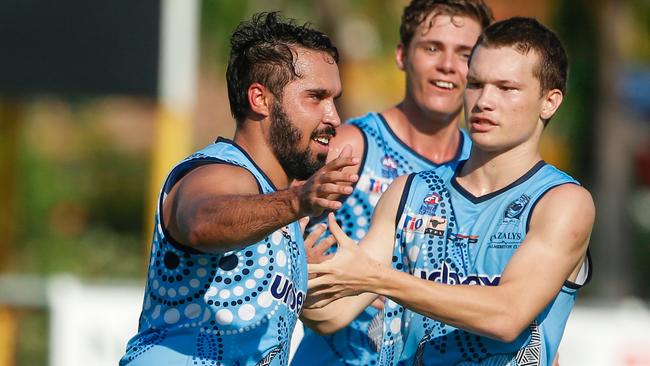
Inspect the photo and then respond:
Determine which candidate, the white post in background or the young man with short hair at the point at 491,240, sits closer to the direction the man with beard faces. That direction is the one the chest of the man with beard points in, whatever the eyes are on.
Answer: the young man with short hair

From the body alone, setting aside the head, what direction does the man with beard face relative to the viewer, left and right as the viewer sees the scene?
facing the viewer and to the right of the viewer

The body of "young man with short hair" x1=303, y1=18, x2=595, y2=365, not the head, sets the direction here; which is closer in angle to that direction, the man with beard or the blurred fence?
the man with beard

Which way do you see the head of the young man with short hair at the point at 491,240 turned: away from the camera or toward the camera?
toward the camera

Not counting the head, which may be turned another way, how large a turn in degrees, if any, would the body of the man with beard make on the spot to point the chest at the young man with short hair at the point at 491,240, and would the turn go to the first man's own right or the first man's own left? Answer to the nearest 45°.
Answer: approximately 45° to the first man's own left

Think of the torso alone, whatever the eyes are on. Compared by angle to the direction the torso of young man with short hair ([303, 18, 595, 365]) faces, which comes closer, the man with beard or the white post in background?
the man with beard

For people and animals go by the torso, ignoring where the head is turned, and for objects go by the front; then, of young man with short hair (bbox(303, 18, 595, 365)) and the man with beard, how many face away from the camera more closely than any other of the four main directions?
0

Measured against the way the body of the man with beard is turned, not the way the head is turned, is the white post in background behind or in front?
behind

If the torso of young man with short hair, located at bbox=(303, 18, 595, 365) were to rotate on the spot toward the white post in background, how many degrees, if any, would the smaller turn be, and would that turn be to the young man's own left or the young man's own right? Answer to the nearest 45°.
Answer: approximately 90° to the young man's own right

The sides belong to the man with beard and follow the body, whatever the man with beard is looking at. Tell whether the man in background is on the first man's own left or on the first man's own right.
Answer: on the first man's own left

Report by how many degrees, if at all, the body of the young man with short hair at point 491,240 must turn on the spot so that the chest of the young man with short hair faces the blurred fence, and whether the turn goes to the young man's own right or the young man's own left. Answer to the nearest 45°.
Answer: approximately 90° to the young man's own right

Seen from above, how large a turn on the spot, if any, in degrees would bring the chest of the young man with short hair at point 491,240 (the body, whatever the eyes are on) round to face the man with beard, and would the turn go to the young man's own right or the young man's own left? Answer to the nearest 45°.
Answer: approximately 45° to the young man's own right

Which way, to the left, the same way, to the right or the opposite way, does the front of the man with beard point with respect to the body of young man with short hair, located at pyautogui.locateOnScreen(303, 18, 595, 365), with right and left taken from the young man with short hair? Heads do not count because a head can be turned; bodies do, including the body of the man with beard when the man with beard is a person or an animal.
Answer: to the left
